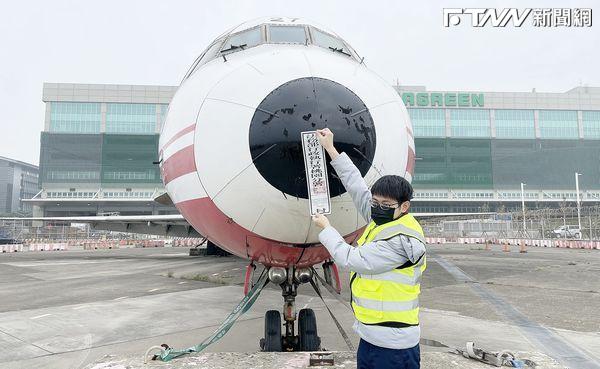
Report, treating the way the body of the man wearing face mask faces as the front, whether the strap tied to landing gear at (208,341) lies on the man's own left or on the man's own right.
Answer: on the man's own right

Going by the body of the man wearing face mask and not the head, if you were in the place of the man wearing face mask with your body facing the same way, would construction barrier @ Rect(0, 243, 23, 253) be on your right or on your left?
on your right

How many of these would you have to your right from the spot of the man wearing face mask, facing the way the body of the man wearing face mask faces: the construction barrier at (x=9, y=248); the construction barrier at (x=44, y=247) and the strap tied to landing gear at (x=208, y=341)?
3

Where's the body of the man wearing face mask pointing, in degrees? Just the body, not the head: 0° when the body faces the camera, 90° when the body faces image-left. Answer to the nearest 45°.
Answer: approximately 45°

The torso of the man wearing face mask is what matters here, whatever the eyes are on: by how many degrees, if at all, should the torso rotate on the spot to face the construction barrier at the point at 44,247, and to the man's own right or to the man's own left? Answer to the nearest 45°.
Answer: approximately 90° to the man's own right
